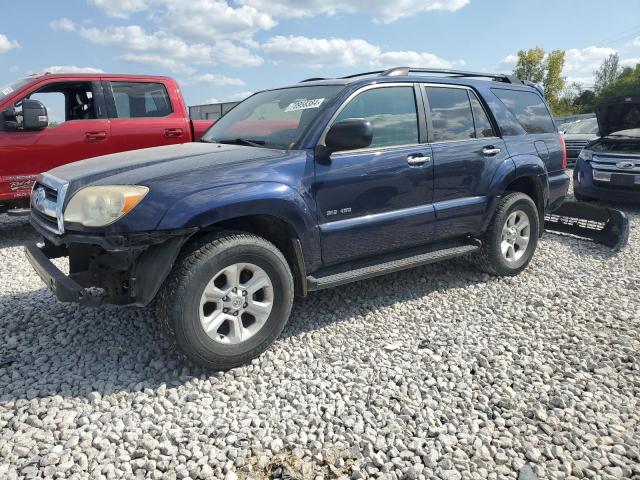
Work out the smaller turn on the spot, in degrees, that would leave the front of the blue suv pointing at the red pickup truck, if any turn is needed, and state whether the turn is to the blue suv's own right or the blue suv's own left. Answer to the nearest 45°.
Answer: approximately 90° to the blue suv's own right

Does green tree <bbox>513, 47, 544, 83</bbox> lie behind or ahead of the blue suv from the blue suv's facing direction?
behind

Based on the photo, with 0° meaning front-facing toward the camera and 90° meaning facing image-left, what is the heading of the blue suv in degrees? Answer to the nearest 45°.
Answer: approximately 45°

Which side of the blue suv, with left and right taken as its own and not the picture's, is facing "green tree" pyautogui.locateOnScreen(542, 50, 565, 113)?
back
